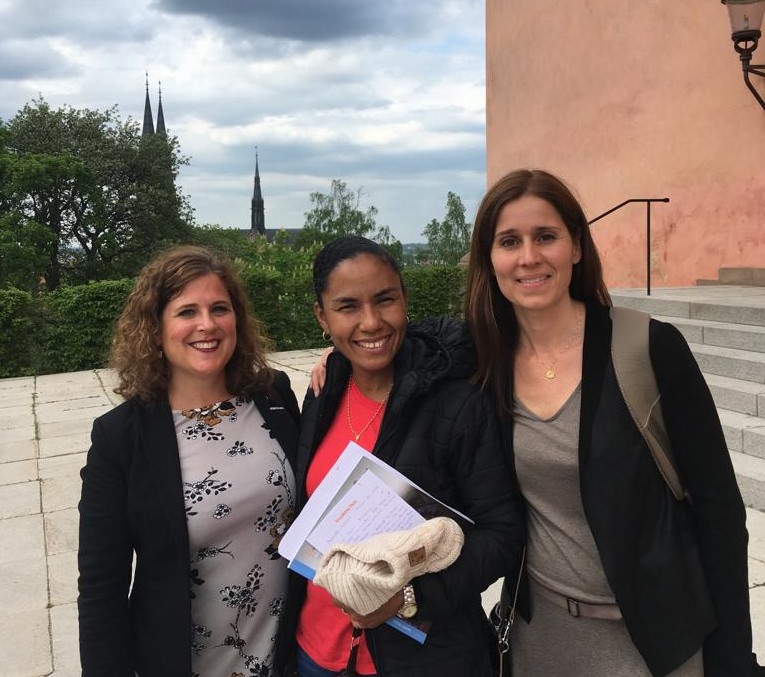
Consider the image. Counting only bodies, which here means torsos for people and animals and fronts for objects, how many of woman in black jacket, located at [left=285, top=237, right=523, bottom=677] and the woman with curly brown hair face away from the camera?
0

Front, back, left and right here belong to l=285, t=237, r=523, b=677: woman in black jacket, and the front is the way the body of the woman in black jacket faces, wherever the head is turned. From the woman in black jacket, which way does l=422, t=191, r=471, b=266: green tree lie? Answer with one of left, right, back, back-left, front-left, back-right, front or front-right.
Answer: back-right

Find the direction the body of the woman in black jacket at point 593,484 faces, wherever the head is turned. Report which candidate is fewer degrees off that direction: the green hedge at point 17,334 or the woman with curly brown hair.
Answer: the woman with curly brown hair

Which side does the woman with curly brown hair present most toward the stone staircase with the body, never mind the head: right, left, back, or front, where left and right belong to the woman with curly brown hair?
left

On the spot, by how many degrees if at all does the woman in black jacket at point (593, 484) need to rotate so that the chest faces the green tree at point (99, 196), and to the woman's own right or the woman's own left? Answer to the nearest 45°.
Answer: approximately 90° to the woman's own right

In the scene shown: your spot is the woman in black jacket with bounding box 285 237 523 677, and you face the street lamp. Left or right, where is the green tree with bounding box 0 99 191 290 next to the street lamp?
left

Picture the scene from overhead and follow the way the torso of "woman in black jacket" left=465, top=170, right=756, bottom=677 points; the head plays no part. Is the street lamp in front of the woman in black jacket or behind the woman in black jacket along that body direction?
behind

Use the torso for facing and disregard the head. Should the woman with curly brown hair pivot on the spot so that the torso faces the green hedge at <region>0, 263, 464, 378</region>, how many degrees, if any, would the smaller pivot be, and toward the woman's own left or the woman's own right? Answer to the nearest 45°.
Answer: approximately 135° to the woman's own left

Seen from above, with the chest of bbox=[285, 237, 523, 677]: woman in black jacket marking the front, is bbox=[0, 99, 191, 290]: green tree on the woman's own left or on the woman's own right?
on the woman's own right

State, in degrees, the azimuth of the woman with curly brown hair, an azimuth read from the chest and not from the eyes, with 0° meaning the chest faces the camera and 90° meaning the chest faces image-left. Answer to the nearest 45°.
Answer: approximately 315°
